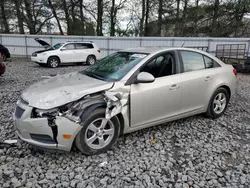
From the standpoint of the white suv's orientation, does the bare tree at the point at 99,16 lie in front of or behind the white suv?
behind

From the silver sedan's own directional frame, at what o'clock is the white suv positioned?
The white suv is roughly at 4 o'clock from the silver sedan.

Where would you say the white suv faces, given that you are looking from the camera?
facing the viewer and to the left of the viewer

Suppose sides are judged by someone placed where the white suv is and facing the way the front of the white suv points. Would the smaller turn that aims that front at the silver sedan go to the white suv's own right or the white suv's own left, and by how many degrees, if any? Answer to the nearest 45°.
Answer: approximately 45° to the white suv's own left

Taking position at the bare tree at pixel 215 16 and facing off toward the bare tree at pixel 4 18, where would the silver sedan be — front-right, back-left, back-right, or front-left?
front-left

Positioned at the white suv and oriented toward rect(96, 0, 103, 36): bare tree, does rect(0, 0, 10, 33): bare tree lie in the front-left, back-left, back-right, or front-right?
front-left

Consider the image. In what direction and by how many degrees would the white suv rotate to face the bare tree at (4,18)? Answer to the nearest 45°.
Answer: approximately 90° to its right

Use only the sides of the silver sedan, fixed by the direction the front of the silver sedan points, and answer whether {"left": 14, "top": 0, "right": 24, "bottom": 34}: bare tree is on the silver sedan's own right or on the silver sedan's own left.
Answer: on the silver sedan's own right

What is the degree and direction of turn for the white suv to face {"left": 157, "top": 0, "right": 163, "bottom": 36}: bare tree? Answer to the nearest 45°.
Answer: approximately 180°

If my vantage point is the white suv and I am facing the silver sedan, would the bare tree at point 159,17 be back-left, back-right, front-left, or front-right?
back-left

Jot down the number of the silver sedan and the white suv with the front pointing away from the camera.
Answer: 0

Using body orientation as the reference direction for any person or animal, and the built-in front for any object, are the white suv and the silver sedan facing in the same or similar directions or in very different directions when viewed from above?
same or similar directions

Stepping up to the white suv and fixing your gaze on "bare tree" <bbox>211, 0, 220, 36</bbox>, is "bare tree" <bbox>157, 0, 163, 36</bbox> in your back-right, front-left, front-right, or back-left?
front-left
